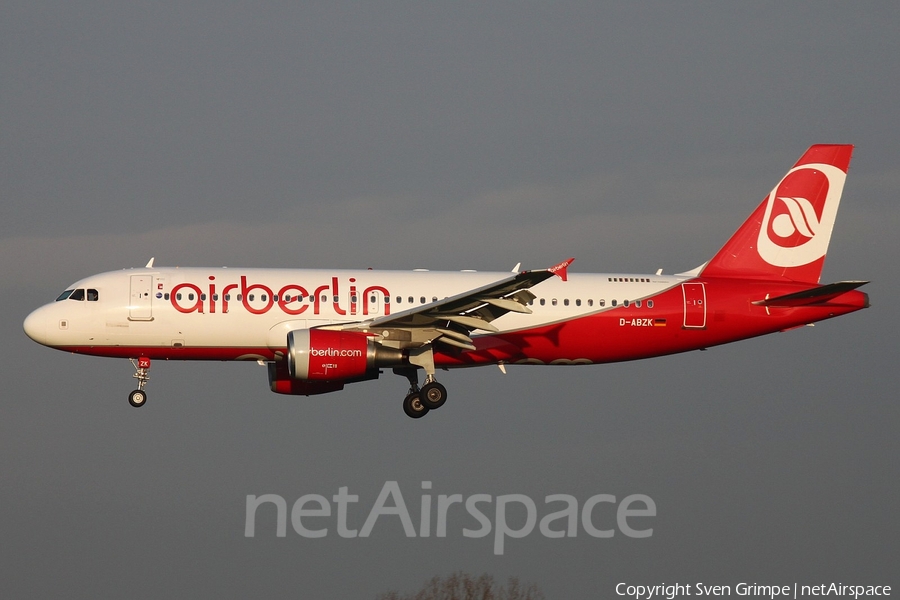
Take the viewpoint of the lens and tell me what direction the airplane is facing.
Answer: facing to the left of the viewer
